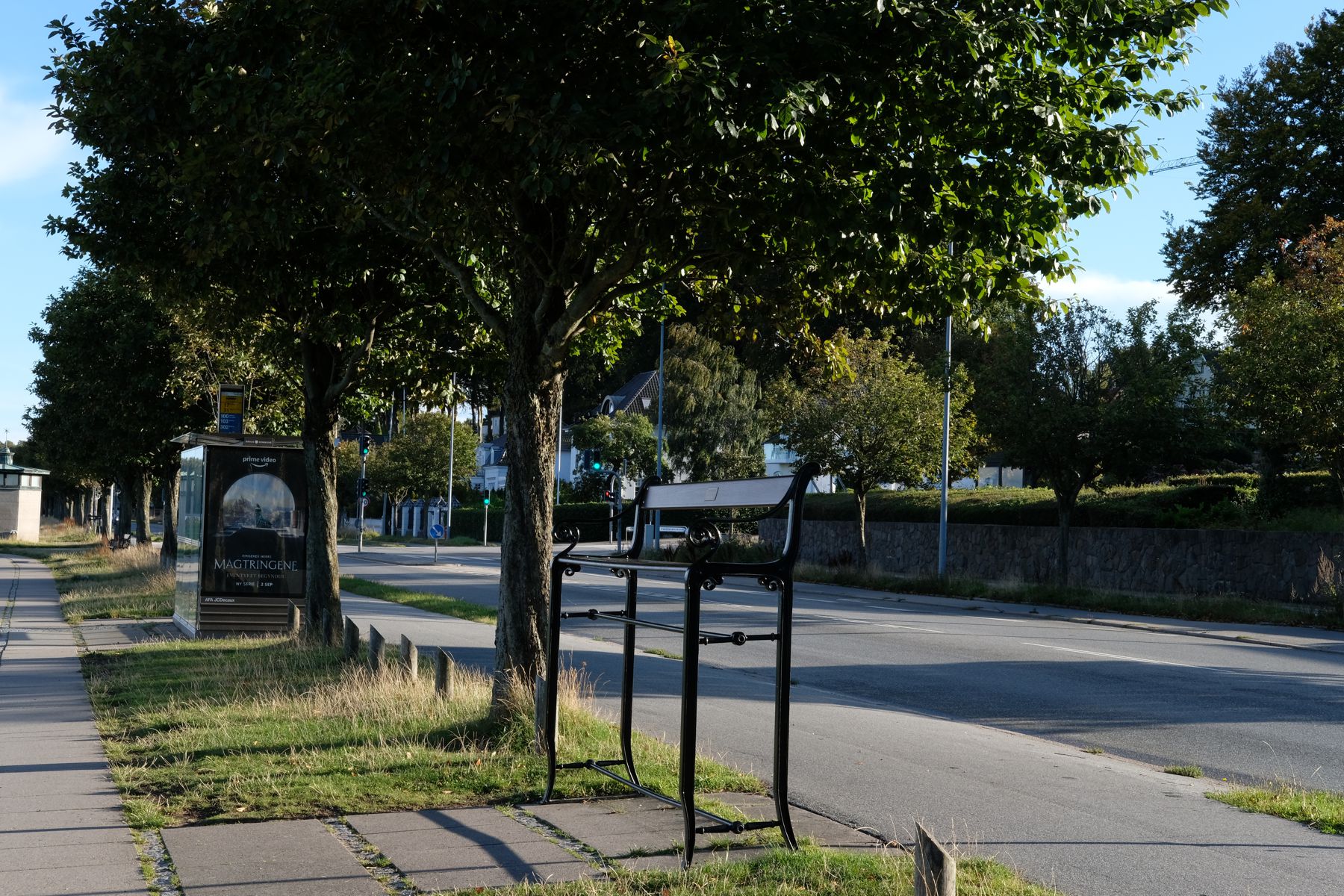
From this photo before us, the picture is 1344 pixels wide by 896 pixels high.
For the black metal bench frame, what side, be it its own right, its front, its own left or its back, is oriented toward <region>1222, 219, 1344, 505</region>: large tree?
back

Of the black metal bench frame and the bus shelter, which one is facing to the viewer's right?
the bus shelter

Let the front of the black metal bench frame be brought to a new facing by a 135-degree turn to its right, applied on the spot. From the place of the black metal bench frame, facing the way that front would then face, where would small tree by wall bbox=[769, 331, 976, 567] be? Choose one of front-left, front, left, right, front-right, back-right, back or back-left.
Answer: front

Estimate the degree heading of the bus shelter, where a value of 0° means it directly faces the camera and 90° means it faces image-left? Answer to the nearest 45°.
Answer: approximately 270°

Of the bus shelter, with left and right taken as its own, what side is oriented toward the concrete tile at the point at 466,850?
right

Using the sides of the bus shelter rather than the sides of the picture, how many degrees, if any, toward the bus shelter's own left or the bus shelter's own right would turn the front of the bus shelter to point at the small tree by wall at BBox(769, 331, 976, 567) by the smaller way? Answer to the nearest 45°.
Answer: approximately 45° to the bus shelter's own left

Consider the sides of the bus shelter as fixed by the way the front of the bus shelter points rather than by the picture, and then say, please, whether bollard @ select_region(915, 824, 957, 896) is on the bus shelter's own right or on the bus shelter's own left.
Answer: on the bus shelter's own right

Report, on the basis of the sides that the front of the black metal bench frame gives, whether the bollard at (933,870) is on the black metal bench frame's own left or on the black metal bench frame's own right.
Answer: on the black metal bench frame's own left

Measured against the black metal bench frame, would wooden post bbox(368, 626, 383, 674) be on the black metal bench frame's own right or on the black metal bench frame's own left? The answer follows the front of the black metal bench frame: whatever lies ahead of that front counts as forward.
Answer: on the black metal bench frame's own right

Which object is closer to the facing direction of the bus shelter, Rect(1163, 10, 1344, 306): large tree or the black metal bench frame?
the large tree

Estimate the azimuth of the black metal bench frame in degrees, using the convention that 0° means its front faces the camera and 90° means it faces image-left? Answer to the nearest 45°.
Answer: approximately 45°

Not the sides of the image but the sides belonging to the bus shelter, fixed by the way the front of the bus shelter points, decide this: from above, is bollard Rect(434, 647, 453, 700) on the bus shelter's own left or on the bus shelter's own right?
on the bus shelter's own right

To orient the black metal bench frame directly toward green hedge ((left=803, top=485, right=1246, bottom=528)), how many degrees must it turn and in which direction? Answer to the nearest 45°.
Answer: approximately 135° to its right

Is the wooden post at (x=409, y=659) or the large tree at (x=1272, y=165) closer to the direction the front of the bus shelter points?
the large tree

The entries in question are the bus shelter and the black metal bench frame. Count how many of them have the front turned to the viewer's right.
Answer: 1
